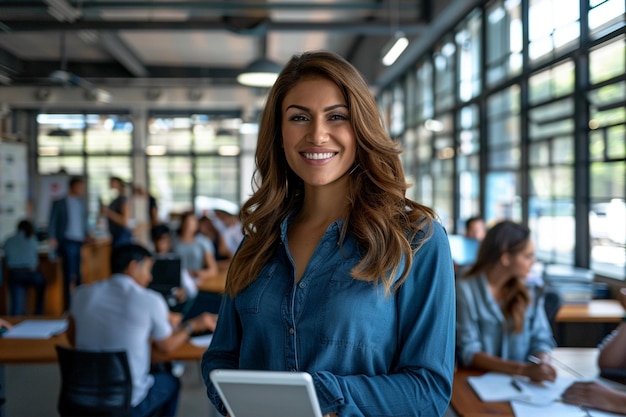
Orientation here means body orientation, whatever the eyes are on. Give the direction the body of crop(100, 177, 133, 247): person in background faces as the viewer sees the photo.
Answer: to the viewer's left

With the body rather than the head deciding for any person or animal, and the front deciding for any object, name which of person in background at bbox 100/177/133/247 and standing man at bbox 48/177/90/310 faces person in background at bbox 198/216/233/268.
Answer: the standing man

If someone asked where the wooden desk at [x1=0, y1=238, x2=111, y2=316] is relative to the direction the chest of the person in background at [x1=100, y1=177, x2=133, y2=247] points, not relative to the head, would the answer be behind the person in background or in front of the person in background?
in front

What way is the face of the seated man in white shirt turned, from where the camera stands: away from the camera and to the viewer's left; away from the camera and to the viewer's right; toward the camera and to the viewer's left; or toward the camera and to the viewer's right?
away from the camera and to the viewer's right

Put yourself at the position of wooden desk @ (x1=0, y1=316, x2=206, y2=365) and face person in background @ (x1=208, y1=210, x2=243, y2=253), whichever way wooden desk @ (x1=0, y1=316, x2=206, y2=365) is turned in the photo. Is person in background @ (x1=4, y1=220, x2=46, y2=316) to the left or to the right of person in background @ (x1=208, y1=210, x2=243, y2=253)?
left

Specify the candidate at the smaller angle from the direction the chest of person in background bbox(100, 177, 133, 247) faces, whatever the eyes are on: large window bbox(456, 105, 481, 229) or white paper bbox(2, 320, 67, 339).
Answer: the white paper

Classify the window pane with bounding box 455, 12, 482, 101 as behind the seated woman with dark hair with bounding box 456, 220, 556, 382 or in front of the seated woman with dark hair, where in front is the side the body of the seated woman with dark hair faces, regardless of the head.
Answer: behind
